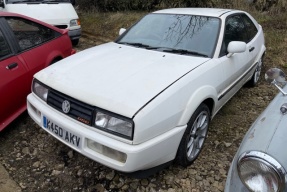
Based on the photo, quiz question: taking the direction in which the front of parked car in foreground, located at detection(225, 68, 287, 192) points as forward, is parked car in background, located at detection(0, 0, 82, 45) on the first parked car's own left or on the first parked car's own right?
on the first parked car's own right

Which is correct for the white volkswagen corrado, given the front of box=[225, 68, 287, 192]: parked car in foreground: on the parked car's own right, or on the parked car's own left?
on the parked car's own right

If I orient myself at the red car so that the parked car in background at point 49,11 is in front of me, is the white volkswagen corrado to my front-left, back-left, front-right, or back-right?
back-right

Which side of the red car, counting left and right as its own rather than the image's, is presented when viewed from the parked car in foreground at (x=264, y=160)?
left

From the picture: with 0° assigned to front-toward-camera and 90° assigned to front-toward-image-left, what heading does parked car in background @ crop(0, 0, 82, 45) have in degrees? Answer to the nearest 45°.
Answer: approximately 0°

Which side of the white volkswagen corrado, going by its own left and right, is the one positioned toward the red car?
right
